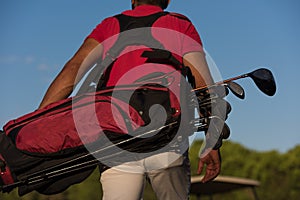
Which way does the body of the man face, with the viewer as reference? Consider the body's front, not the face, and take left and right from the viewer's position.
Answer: facing away from the viewer
